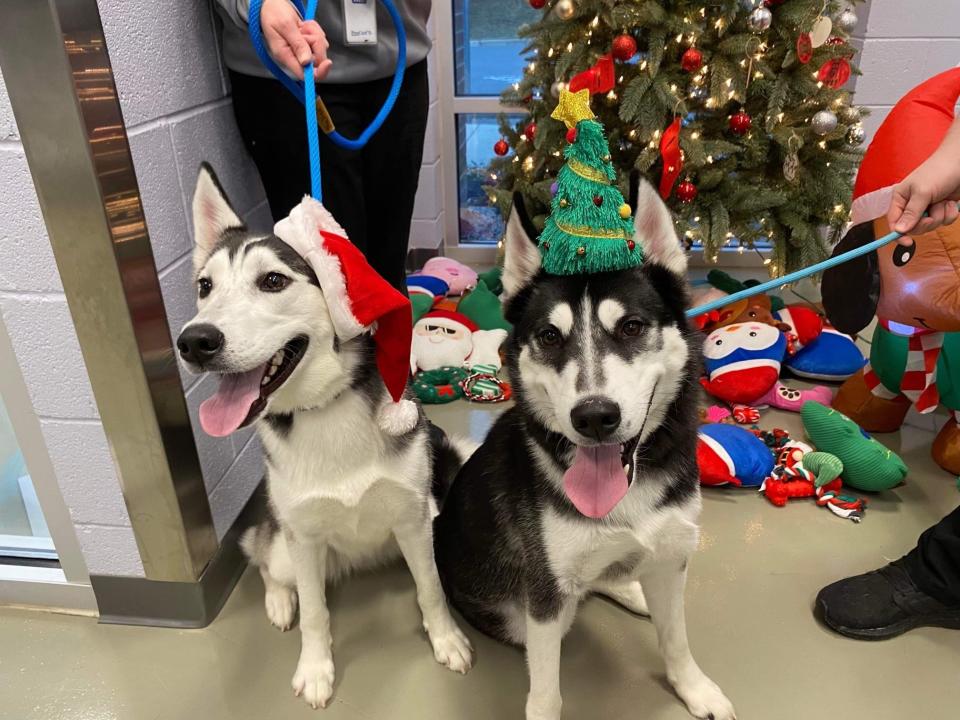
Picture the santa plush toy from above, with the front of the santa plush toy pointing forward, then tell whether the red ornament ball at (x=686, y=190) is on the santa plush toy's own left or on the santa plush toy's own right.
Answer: on the santa plush toy's own left

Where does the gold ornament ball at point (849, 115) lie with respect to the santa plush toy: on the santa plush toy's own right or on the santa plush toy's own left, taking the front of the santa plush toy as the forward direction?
on the santa plush toy's own left

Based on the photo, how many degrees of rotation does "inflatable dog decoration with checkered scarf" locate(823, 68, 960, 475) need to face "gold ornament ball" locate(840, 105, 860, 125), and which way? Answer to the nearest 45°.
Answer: approximately 180°

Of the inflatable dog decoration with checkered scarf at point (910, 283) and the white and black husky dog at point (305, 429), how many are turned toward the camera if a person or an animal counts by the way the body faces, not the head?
2

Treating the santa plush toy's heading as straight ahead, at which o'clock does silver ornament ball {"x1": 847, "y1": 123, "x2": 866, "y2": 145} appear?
The silver ornament ball is roughly at 9 o'clock from the santa plush toy.

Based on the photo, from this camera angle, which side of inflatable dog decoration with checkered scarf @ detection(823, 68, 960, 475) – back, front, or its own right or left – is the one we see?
front

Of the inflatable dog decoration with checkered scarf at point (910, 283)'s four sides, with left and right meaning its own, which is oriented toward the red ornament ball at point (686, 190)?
right

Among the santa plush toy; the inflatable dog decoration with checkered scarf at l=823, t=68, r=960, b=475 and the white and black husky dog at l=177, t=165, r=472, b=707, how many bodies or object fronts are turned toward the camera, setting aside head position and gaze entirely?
3

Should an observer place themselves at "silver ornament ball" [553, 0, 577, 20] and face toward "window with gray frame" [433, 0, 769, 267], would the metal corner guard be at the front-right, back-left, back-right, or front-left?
back-left

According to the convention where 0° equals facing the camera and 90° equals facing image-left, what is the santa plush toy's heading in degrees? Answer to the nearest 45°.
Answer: approximately 0°

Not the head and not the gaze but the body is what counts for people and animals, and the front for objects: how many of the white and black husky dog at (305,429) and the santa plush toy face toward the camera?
2

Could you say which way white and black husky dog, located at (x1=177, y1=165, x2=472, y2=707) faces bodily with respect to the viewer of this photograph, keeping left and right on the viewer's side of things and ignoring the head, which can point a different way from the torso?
facing the viewer
